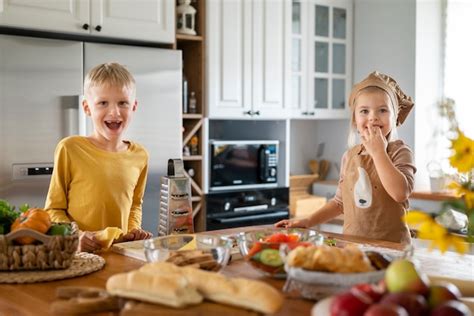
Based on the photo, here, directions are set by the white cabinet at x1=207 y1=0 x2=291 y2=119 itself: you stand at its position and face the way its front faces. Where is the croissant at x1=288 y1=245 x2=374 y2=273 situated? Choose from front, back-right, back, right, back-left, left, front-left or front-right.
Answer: front

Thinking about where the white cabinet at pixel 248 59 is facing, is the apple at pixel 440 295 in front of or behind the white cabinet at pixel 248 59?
in front

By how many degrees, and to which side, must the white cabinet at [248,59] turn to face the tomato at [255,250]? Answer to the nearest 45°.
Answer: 0° — it already faces it

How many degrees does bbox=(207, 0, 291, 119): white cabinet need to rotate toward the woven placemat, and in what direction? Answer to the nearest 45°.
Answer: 0° — it already faces it

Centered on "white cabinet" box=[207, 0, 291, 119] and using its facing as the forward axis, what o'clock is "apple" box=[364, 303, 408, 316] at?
The apple is roughly at 12 o'clock from the white cabinet.

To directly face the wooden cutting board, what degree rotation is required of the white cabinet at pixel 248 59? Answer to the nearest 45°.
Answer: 0° — it already faces it

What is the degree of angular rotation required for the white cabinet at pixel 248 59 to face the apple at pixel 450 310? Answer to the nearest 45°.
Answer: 0° — it already faces it

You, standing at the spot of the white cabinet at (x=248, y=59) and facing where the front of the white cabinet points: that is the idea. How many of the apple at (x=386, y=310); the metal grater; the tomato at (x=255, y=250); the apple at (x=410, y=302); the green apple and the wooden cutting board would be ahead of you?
6

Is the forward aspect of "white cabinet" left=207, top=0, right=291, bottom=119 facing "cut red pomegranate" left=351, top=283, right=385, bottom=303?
yes

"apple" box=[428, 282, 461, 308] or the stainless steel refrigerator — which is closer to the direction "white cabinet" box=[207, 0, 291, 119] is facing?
the apple

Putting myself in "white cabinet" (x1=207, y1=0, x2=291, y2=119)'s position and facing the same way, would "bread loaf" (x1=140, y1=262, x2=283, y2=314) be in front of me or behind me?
in front

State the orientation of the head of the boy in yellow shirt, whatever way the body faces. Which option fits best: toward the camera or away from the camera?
toward the camera

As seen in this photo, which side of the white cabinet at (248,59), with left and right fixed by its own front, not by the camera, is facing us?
front

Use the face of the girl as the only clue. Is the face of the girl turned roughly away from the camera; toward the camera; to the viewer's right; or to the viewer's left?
toward the camera

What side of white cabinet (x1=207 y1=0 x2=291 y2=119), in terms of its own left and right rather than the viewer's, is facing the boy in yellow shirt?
front

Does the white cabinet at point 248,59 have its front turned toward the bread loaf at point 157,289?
yes

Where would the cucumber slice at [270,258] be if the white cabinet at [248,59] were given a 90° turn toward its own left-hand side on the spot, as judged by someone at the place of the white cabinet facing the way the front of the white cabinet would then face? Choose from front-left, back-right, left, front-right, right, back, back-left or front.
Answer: right

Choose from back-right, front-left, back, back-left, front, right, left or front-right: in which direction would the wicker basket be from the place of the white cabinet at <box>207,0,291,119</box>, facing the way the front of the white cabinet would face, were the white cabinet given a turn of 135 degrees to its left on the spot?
back-right

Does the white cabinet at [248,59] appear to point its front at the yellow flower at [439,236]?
yes
